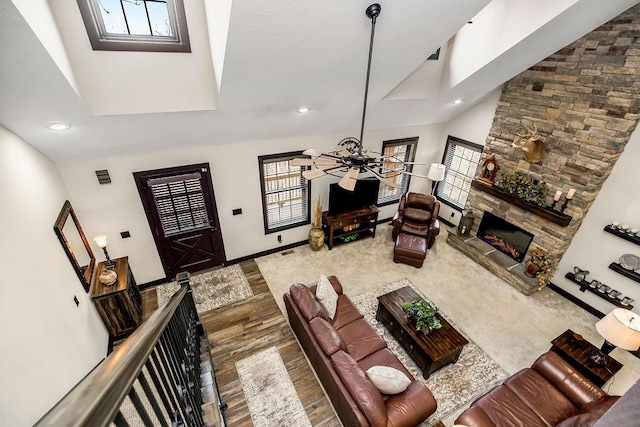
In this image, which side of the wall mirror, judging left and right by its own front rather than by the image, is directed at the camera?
right

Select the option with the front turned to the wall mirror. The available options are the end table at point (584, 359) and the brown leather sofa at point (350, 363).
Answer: the end table

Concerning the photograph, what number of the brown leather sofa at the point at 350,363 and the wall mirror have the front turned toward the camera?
0

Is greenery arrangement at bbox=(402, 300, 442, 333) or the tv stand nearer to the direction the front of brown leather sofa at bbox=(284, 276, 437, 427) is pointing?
the greenery arrangement

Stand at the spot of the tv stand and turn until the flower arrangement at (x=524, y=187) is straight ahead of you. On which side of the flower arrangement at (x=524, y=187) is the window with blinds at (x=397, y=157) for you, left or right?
left

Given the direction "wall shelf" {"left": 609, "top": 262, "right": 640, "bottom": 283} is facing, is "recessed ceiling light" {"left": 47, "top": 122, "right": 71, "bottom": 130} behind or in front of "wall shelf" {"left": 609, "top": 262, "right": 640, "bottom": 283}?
in front

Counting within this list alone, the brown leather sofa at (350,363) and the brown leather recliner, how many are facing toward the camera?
1

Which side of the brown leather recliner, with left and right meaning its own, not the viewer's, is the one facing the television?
right

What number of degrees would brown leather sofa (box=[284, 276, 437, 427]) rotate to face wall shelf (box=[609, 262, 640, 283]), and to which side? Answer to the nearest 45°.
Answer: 0° — it already faces it
